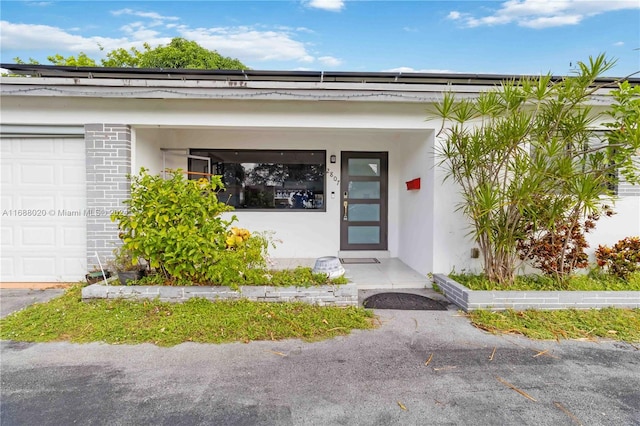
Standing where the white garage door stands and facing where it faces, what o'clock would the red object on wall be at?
The red object on wall is roughly at 10 o'clock from the white garage door.

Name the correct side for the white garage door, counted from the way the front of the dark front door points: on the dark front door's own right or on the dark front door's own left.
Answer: on the dark front door's own right

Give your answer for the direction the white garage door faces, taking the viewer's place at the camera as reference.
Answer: facing the viewer

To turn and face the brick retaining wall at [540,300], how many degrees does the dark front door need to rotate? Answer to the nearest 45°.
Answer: approximately 45° to its left

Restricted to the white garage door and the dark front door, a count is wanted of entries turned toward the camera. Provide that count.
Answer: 2

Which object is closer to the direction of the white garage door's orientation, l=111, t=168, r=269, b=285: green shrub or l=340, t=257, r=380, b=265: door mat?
the green shrub

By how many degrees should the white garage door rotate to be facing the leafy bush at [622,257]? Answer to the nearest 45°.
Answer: approximately 45° to its left

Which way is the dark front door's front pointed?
toward the camera
